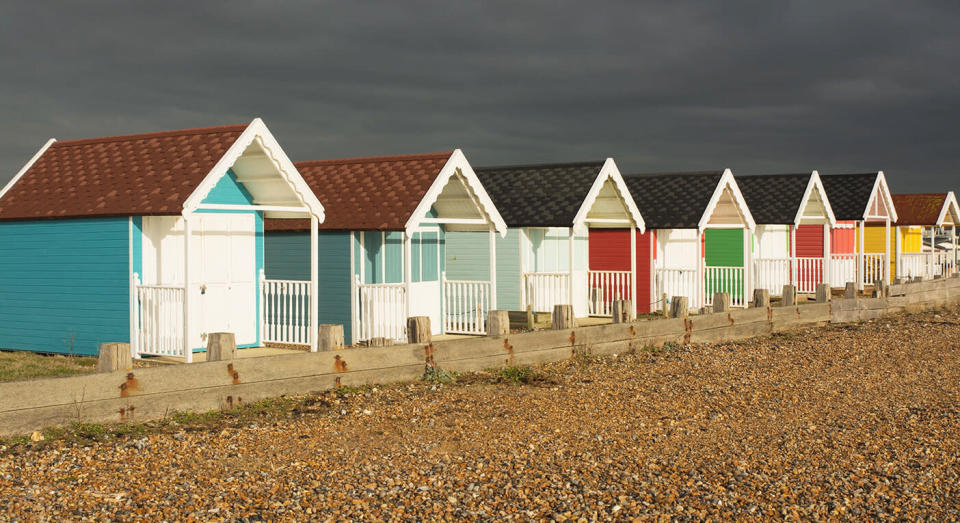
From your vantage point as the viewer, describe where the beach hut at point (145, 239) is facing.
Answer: facing the viewer and to the right of the viewer

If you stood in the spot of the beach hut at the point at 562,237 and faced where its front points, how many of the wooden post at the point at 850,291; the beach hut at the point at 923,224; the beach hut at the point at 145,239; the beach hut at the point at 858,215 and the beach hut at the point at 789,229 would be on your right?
1

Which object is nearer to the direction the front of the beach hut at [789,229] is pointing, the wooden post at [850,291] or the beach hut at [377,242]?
the wooden post

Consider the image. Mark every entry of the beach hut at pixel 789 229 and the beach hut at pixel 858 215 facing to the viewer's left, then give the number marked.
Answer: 0

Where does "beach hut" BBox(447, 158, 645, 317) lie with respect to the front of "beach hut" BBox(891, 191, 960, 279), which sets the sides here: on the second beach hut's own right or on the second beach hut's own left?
on the second beach hut's own right

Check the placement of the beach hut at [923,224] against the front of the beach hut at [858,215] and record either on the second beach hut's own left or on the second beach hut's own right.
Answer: on the second beach hut's own left

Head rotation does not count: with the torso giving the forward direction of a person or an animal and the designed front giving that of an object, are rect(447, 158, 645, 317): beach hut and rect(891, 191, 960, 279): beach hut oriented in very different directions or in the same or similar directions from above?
same or similar directions

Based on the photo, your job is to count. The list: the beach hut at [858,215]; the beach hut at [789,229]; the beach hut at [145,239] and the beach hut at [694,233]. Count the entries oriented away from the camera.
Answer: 0

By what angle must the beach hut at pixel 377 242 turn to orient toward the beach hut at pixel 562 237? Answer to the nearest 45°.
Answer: approximately 90° to its left

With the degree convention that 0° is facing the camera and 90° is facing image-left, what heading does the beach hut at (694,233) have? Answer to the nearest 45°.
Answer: approximately 315°

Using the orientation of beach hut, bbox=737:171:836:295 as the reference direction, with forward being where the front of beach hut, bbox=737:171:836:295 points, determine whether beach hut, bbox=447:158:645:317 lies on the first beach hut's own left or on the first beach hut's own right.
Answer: on the first beach hut's own right

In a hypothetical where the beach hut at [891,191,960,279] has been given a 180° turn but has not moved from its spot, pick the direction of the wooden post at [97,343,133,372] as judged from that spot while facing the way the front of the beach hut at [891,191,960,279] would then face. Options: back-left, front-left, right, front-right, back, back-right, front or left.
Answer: back-left

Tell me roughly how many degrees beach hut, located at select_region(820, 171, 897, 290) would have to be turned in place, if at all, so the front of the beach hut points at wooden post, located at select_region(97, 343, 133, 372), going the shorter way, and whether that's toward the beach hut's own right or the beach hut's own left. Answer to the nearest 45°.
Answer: approximately 45° to the beach hut's own right

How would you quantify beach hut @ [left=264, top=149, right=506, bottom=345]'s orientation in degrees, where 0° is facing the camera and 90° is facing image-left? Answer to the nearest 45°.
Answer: approximately 315°

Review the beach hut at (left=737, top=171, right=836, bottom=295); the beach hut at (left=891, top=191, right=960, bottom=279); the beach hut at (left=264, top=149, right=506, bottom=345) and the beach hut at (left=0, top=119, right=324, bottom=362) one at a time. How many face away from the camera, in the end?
0
